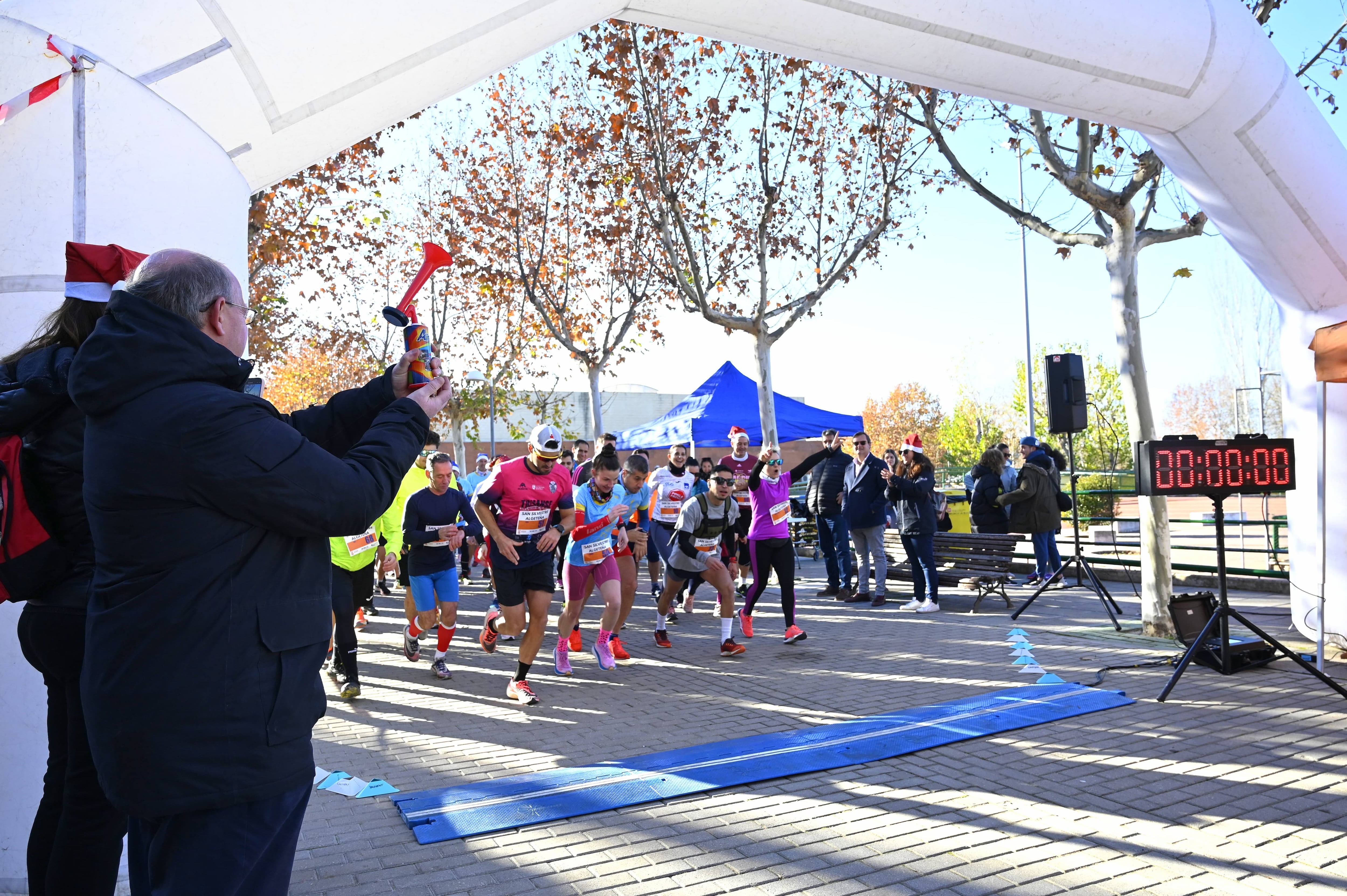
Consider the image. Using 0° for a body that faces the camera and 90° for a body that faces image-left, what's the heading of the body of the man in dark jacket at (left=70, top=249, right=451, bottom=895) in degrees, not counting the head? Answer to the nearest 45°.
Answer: approximately 225°

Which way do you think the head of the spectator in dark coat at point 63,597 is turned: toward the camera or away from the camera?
away from the camera

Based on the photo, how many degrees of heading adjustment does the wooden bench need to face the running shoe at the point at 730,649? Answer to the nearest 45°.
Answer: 0° — it already faces it

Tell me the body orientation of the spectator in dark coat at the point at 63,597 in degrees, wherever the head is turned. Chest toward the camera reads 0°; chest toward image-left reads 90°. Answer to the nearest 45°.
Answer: approximately 225°

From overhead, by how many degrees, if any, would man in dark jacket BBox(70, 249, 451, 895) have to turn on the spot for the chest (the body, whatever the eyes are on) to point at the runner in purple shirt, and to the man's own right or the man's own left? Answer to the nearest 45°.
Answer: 0° — they already face them
